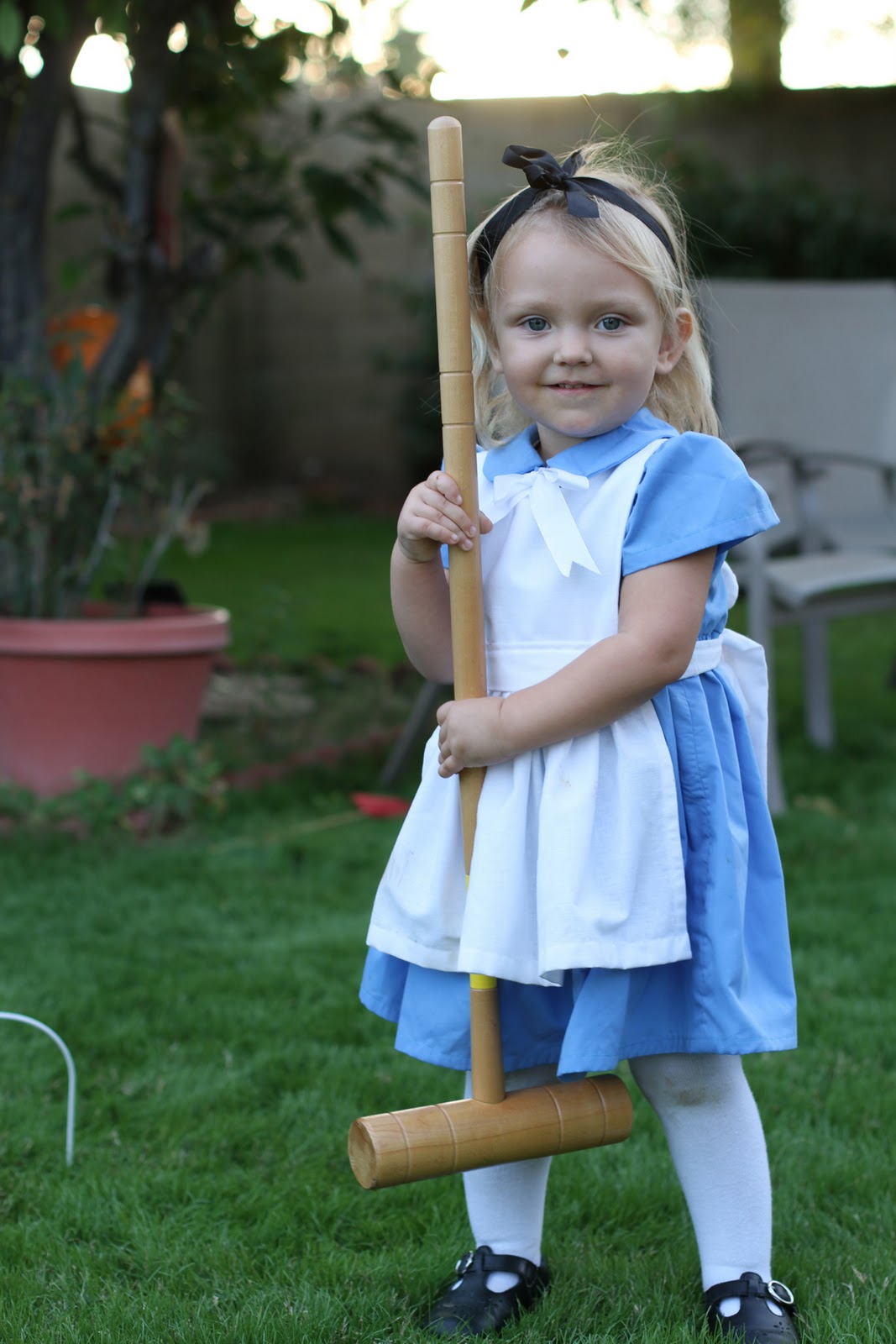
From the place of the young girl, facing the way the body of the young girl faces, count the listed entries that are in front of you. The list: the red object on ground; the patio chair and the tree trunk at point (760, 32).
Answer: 0

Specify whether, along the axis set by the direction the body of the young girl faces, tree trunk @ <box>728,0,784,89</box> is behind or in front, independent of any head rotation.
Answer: behind

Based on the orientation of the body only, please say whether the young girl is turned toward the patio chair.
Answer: no

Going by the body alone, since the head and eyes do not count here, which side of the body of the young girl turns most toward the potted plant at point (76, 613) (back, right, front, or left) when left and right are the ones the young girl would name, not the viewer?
right

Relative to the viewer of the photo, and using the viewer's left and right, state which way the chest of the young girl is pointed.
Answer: facing the viewer and to the left of the viewer

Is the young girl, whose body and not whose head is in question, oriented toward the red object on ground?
no

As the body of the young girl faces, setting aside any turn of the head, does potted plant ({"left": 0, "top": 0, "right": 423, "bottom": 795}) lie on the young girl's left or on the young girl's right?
on the young girl's right

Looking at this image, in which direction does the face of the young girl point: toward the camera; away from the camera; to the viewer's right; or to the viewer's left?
toward the camera

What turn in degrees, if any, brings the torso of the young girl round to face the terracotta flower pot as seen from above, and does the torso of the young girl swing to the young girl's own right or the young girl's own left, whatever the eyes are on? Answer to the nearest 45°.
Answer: approximately 90° to the young girl's own right

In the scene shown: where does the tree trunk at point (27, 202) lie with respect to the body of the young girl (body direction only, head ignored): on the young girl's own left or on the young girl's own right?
on the young girl's own right
